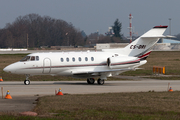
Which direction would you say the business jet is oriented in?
to the viewer's left
